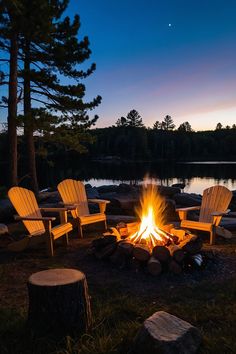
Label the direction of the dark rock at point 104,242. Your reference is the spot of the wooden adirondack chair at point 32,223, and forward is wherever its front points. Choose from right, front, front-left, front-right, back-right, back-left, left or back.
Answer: front

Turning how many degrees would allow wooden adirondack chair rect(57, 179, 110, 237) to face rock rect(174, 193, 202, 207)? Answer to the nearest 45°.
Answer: approximately 90° to its left

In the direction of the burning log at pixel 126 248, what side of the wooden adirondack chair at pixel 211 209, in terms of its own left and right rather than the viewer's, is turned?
front

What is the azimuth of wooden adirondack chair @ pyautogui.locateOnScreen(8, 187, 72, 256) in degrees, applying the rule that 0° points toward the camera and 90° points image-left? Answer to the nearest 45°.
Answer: approximately 315°

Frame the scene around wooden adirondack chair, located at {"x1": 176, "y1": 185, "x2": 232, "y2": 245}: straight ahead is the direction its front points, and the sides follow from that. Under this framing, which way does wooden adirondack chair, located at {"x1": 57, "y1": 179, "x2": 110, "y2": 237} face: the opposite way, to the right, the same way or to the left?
to the left

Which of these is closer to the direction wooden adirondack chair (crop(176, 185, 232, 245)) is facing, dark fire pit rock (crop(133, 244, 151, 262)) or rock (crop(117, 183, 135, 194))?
the dark fire pit rock

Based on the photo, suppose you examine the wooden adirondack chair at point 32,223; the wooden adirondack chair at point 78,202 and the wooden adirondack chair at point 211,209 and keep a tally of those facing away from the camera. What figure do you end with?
0

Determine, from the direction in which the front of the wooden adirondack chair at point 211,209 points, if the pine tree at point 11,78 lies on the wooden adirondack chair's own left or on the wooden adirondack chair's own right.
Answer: on the wooden adirondack chair's own right

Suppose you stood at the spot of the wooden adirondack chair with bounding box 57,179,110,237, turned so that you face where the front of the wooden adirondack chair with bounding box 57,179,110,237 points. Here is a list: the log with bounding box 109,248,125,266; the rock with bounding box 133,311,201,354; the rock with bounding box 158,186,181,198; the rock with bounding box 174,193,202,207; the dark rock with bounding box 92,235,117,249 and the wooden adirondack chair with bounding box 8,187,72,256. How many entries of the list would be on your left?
2

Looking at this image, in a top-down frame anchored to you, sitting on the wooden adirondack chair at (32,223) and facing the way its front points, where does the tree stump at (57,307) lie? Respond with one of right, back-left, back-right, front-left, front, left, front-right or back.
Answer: front-right

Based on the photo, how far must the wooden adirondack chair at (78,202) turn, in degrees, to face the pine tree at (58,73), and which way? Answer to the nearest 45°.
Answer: approximately 135° to its left

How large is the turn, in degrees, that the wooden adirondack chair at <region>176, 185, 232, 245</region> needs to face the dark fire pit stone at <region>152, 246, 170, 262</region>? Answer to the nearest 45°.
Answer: approximately 45° to its left

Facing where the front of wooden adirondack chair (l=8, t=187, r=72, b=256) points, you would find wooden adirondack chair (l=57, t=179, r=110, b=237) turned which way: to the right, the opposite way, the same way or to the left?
the same way

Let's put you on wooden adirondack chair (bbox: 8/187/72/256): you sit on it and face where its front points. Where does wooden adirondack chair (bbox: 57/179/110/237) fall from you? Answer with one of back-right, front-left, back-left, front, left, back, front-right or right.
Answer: left

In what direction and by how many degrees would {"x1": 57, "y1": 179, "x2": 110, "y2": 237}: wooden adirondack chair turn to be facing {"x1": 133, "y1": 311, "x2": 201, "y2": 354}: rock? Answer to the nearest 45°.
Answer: approximately 45° to its right

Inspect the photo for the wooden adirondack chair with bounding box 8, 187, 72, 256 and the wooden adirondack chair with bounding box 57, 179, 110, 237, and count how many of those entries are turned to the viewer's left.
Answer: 0

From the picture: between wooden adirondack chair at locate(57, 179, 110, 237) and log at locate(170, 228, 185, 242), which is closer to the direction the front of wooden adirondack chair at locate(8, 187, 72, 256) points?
the log

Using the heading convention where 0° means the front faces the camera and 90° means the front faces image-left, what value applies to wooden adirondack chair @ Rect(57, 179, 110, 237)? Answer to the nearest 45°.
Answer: approximately 315°
